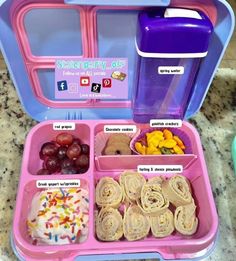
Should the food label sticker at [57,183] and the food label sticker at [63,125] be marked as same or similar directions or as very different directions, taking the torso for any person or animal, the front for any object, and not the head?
same or similar directions

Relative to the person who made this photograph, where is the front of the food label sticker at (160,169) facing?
facing the viewer

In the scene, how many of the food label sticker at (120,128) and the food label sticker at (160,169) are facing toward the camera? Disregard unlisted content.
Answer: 2

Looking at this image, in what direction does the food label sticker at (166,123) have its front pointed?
toward the camera

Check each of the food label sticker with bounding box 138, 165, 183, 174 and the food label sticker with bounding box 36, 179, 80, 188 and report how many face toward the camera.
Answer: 2

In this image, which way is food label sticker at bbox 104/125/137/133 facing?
toward the camera

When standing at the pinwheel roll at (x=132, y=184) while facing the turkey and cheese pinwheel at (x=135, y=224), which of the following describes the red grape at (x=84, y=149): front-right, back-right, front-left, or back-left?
back-right

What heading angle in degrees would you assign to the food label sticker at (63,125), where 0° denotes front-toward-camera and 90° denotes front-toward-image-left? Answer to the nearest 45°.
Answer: approximately 0°

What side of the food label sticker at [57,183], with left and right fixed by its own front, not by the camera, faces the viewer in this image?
front
